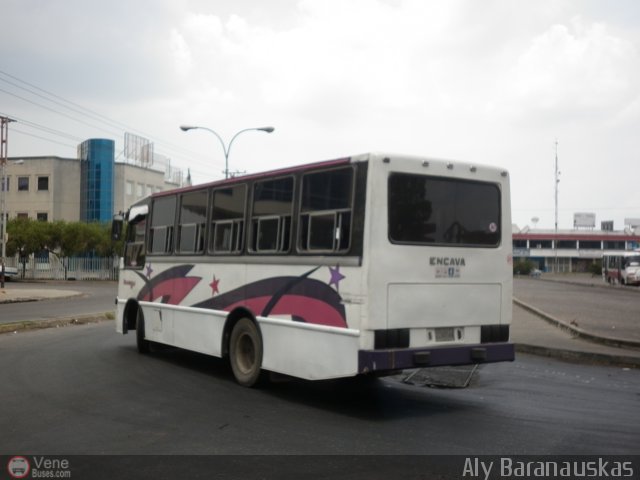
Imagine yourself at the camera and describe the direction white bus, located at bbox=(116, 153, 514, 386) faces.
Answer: facing away from the viewer and to the left of the viewer
